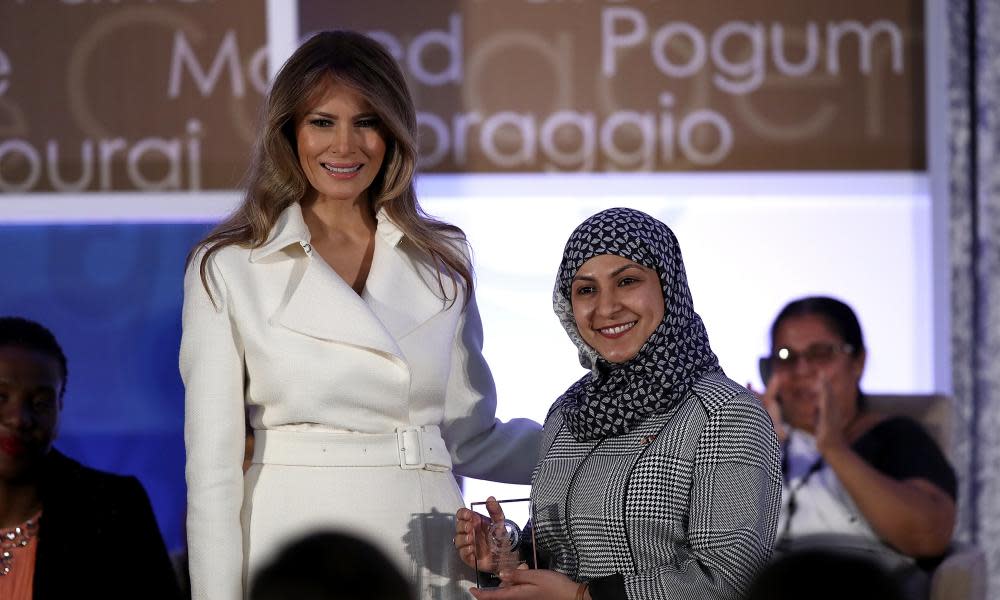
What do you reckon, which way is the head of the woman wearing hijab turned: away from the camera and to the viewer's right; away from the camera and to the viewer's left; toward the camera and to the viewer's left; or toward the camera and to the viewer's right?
toward the camera and to the viewer's left

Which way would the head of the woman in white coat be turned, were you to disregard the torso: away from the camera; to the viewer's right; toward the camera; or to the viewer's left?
toward the camera

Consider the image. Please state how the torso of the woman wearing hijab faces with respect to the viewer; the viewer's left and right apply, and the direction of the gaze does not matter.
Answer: facing the viewer and to the left of the viewer

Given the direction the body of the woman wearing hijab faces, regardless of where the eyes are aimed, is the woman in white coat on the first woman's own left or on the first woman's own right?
on the first woman's own right
